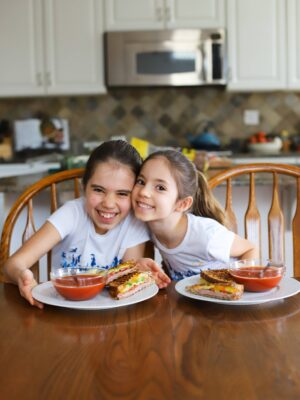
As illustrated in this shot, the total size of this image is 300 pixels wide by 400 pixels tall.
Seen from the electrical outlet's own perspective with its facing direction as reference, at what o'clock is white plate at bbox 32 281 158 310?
The white plate is roughly at 12 o'clock from the electrical outlet.

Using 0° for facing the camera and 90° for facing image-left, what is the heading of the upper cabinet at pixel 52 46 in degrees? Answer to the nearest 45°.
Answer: approximately 0°

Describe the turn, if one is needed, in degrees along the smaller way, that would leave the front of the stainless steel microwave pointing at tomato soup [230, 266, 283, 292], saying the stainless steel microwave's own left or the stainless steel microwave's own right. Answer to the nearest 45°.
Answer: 0° — it already faces it

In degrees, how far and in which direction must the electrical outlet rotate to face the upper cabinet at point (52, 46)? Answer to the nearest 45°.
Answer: approximately 45° to its right

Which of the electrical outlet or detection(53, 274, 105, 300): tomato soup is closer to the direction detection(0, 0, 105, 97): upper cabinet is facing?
the tomato soup

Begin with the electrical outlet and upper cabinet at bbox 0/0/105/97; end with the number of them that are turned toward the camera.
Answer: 2

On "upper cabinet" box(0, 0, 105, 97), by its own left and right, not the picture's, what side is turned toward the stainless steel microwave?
left
